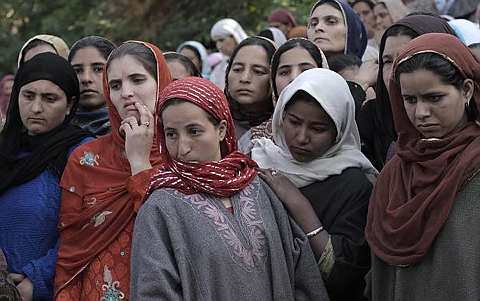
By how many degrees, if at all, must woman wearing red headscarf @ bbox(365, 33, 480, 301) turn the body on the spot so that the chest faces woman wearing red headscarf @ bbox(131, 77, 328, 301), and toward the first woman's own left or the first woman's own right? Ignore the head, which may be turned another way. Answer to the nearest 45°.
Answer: approximately 45° to the first woman's own right

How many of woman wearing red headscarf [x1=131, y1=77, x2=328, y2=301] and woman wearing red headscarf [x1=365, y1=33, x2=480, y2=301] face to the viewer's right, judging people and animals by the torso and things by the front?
0

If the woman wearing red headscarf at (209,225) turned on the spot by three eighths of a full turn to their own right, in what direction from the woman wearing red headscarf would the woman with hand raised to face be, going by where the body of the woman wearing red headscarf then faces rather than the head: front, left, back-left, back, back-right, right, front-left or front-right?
front

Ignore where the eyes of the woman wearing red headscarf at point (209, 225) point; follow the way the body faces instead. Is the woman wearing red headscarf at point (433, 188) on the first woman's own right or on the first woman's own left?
on the first woman's own left

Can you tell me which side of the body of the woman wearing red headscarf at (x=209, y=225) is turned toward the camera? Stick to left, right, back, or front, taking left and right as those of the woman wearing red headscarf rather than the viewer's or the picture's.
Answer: front

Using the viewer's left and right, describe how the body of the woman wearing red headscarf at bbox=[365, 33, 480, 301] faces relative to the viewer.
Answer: facing the viewer and to the left of the viewer
